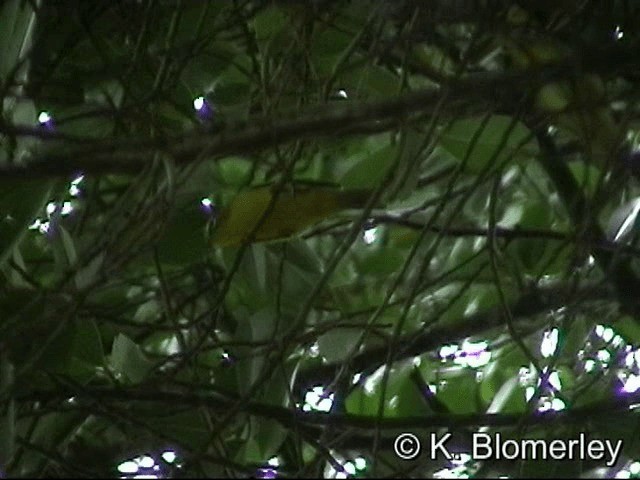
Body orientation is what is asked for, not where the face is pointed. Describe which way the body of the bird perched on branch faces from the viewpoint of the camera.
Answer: to the viewer's left
